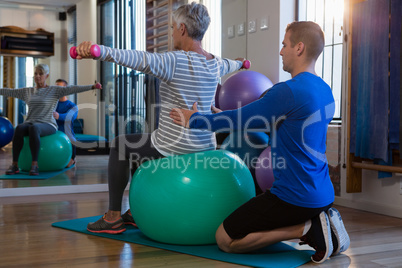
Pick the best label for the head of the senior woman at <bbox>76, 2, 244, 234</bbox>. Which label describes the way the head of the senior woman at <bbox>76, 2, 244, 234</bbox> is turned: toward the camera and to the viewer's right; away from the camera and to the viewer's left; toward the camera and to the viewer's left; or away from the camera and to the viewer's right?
away from the camera and to the viewer's left

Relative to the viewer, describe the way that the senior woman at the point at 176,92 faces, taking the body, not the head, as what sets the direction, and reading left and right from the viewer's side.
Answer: facing away from the viewer and to the left of the viewer

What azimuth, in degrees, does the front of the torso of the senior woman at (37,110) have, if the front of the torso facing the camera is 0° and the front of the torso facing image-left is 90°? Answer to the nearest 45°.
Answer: approximately 45°
